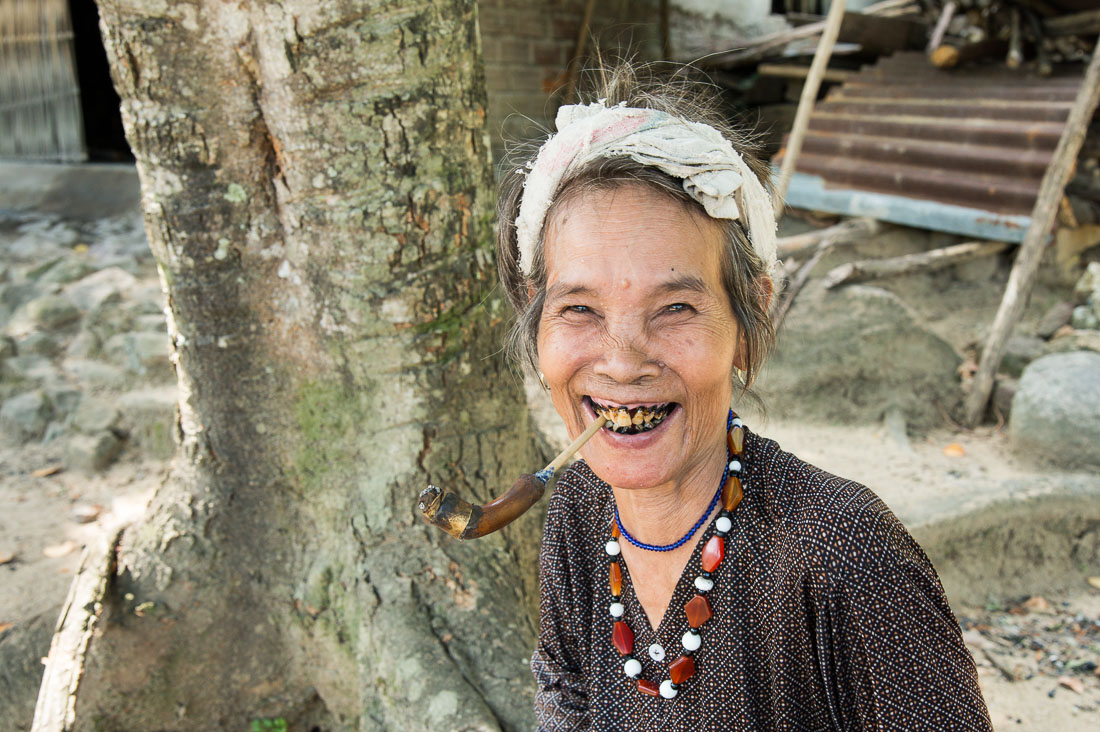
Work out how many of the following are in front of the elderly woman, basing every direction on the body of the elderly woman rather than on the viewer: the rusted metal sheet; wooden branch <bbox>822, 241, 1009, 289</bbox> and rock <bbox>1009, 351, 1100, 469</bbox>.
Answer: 0

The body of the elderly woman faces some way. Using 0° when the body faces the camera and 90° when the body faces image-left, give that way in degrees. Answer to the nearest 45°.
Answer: approximately 45°

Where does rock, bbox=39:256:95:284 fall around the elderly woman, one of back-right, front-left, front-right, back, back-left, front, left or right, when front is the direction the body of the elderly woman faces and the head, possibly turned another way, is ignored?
right

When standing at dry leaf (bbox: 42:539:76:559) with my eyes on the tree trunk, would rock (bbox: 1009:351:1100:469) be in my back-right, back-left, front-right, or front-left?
front-left

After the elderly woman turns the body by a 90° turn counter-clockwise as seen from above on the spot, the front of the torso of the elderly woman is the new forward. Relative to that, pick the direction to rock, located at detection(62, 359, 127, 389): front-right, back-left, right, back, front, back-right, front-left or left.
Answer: back

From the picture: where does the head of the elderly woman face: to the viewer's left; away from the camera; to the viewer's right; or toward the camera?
toward the camera

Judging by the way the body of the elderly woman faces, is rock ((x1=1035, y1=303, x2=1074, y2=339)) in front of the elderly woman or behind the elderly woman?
behind

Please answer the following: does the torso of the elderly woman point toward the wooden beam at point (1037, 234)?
no

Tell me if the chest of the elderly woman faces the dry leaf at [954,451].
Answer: no

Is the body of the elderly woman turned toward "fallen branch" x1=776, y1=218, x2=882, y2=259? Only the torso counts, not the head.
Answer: no

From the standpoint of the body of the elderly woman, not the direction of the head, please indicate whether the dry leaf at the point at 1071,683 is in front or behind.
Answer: behind

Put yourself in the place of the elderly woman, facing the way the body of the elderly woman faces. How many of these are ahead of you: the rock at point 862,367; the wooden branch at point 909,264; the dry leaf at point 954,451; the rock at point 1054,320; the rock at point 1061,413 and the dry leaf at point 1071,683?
0

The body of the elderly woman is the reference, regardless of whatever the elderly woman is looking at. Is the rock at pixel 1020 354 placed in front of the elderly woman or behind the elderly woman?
behind

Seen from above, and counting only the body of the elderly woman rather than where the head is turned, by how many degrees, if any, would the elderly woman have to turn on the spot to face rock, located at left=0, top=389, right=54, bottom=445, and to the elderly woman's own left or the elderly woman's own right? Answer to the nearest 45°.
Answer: approximately 90° to the elderly woman's own right
